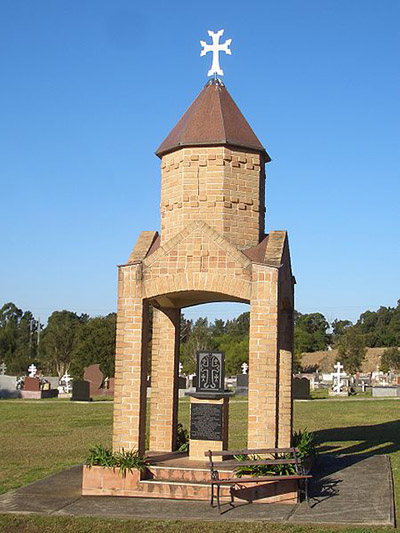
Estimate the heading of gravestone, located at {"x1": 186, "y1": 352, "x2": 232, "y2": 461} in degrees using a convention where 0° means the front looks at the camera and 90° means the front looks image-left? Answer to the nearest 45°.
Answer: approximately 0°

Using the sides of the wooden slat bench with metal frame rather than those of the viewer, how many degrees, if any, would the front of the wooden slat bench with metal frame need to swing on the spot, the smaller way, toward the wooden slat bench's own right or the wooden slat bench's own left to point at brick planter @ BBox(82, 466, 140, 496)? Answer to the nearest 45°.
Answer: approximately 135° to the wooden slat bench's own right

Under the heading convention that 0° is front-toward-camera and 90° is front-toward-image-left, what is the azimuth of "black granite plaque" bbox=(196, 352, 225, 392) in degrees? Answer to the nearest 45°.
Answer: approximately 0°

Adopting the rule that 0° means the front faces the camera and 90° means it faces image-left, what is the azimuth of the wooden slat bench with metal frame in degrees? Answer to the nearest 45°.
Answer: approximately 315°

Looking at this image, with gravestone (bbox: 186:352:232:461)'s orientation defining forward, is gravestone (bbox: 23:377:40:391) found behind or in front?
behind

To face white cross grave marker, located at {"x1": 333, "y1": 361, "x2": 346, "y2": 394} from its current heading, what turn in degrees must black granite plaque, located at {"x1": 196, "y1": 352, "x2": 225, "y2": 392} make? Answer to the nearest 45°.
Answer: approximately 180°

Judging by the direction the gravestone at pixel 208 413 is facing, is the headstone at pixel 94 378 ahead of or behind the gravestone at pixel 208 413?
behind

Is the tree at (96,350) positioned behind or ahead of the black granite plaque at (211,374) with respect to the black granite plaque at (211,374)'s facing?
behind

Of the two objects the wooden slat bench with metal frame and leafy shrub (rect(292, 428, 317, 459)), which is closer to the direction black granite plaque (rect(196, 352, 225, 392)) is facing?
the wooden slat bench with metal frame
